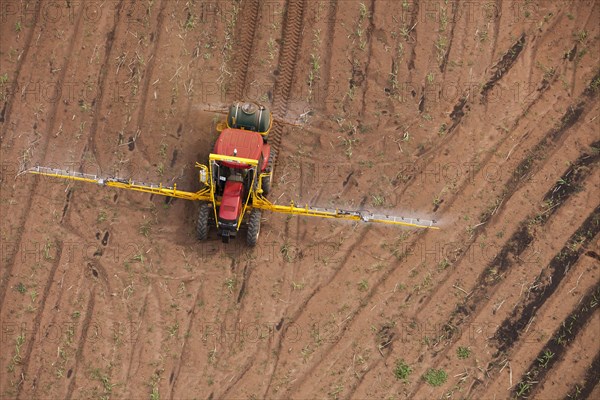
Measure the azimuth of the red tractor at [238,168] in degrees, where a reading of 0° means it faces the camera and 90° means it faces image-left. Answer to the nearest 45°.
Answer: approximately 0°

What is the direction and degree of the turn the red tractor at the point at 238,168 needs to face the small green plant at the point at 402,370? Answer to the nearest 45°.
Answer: approximately 90° to its left

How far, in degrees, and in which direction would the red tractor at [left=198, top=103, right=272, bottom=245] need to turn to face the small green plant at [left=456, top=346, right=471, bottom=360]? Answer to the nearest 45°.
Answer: approximately 90° to its left

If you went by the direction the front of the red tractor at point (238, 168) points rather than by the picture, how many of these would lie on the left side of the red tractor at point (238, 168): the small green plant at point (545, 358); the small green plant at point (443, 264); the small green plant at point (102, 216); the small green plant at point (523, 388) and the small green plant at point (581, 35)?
4

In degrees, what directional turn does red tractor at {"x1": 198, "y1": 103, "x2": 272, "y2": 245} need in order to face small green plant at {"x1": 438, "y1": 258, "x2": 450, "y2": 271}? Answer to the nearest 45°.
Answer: approximately 90° to its left

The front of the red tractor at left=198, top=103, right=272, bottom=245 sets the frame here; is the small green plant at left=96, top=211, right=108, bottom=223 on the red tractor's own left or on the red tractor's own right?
on the red tractor's own right

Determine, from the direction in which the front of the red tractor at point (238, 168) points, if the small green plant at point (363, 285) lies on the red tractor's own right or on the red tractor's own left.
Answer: on the red tractor's own left
